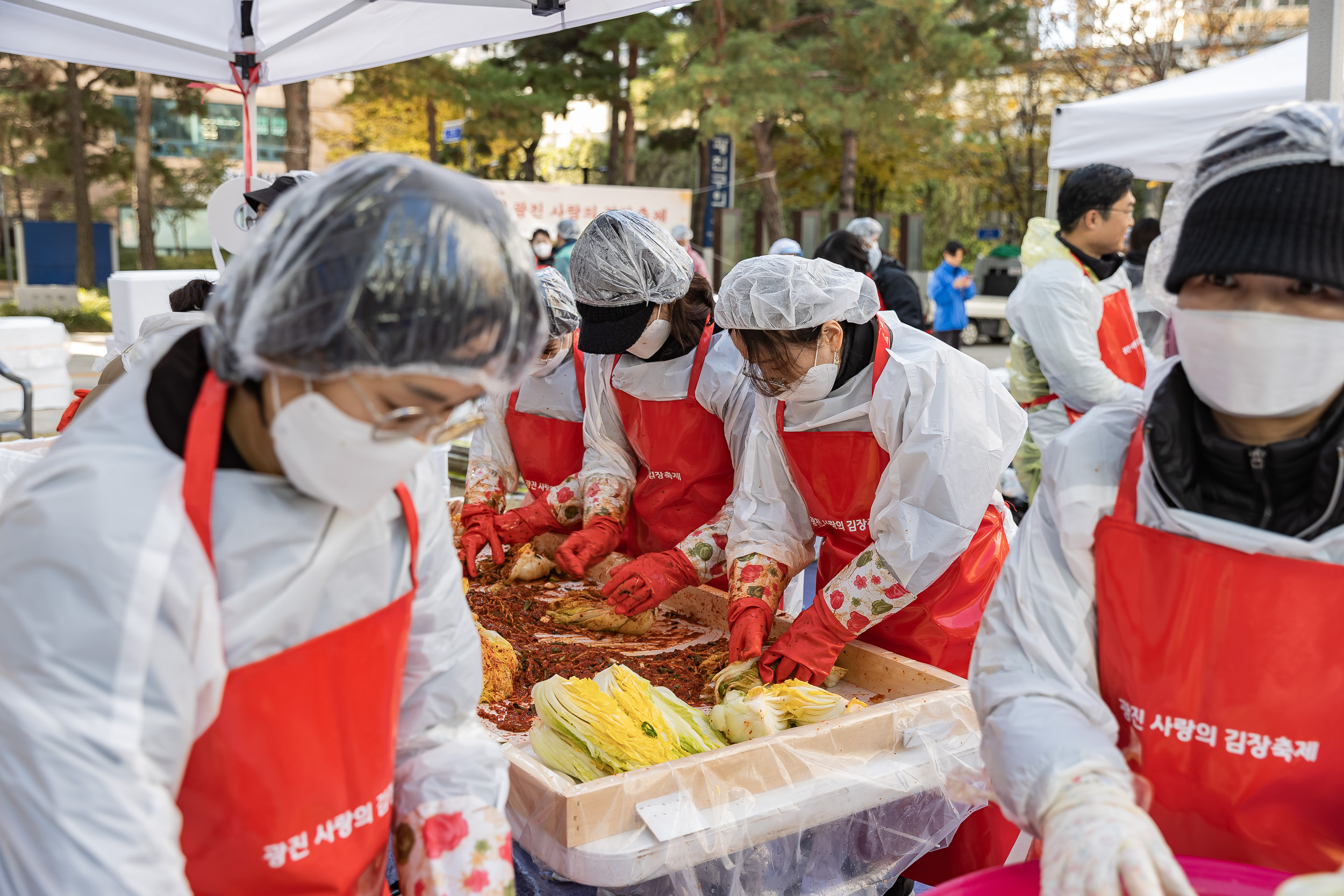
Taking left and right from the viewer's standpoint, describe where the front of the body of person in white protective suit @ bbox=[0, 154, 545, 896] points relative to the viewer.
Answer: facing the viewer and to the right of the viewer

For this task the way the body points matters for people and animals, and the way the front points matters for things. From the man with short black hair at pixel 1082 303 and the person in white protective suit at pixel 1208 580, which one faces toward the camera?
the person in white protective suit

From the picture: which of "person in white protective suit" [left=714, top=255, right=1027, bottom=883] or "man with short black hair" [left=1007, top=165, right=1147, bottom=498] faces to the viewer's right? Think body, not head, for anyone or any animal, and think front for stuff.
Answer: the man with short black hair

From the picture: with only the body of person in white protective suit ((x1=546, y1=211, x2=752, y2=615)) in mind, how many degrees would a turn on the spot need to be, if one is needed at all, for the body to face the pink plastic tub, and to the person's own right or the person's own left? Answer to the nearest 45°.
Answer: approximately 45° to the person's own left

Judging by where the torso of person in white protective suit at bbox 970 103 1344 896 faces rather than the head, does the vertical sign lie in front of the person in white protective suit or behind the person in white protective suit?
behind

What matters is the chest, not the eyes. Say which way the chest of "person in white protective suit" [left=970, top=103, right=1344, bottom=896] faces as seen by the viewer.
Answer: toward the camera

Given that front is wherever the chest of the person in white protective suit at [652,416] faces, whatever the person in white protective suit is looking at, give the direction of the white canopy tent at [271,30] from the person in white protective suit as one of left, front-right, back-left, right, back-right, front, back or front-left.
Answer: right

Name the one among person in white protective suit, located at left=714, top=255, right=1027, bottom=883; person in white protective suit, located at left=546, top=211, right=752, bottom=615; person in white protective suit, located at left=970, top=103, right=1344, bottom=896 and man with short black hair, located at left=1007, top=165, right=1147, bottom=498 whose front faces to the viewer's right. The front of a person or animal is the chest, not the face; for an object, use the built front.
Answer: the man with short black hair

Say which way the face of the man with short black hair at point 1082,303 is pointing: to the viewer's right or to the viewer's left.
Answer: to the viewer's right

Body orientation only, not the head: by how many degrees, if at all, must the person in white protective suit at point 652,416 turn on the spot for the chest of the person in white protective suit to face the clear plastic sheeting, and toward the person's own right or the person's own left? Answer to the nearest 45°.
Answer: approximately 45° to the person's own left

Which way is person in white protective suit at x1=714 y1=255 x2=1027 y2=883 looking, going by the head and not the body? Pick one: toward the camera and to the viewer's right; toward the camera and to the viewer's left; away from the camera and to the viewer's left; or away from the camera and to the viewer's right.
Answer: toward the camera and to the viewer's left

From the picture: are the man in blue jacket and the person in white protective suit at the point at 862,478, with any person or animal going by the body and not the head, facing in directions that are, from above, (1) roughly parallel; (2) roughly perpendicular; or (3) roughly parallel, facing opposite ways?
roughly perpendicular

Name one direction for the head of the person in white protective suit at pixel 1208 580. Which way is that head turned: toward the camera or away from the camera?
toward the camera
